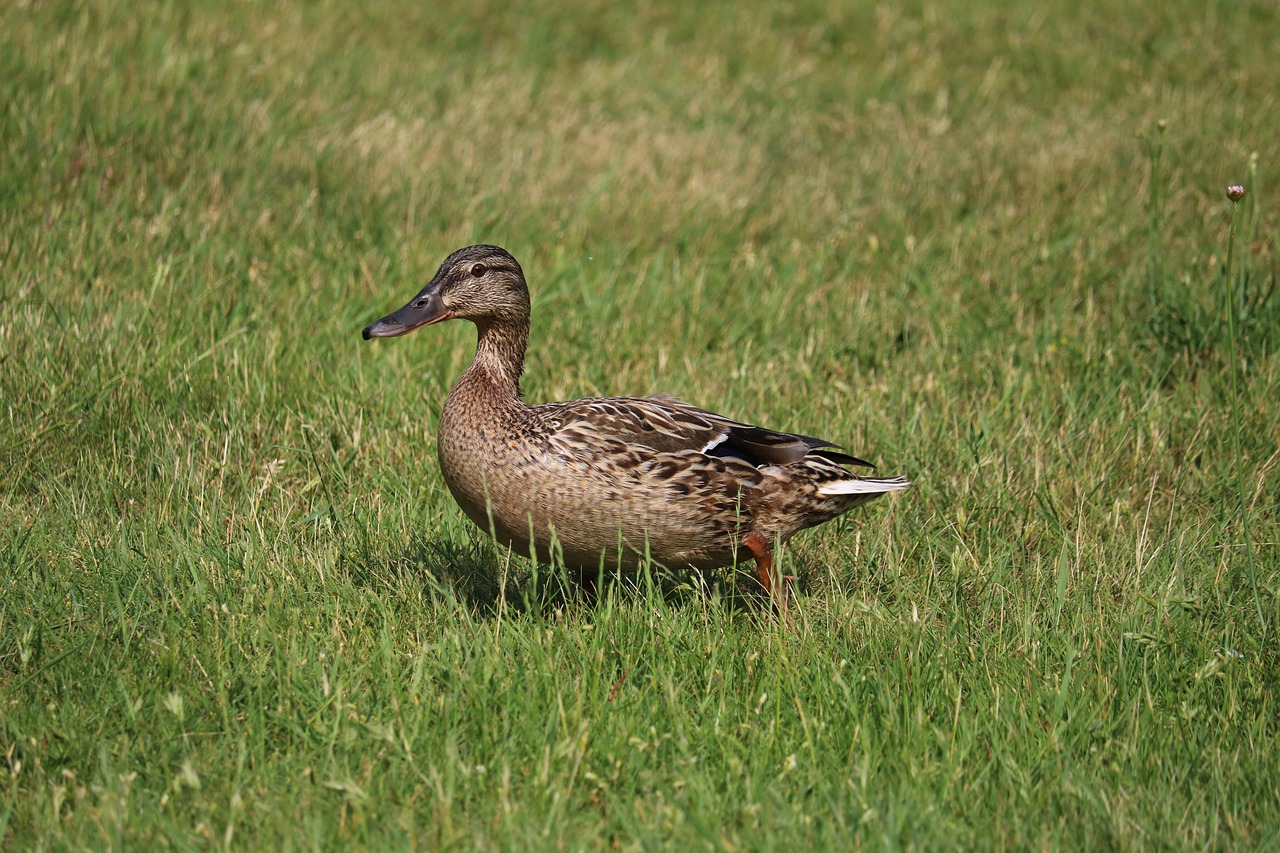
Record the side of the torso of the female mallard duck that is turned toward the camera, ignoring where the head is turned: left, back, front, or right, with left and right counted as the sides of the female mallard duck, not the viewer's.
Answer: left
